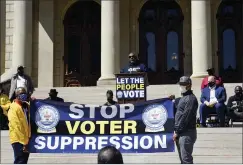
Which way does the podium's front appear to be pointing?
toward the camera

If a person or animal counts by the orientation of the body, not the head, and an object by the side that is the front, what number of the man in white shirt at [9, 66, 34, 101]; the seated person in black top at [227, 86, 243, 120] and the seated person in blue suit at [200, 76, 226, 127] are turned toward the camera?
3

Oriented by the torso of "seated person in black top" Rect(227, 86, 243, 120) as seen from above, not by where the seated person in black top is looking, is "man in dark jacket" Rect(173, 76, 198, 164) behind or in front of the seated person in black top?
in front

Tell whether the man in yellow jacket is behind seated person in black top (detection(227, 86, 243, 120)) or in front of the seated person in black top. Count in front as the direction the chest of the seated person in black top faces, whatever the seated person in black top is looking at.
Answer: in front

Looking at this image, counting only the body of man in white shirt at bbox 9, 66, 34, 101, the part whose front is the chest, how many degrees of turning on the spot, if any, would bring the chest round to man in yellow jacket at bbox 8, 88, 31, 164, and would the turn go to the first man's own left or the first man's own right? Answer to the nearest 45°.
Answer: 0° — they already face them

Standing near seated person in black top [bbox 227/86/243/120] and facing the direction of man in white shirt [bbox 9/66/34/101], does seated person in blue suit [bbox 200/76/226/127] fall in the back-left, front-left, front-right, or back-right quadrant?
front-left

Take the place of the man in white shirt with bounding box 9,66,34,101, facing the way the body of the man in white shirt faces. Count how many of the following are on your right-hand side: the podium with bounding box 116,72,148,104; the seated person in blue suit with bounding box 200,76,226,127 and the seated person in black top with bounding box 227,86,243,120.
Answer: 0

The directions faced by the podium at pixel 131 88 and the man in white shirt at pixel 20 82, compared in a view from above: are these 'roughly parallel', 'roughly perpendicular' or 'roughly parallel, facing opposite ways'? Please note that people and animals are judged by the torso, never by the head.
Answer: roughly parallel

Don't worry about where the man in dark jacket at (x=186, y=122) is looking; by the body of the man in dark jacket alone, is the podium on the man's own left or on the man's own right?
on the man's own right

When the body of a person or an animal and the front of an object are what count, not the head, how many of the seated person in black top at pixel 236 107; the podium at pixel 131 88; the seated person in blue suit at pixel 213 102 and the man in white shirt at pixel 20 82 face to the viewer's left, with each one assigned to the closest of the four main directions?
0

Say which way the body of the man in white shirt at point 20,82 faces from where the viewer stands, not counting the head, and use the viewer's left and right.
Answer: facing the viewer

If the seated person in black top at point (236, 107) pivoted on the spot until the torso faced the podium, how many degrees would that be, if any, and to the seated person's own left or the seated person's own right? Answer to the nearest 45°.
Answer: approximately 90° to the seated person's own right

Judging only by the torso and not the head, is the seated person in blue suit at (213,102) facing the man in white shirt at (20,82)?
no
